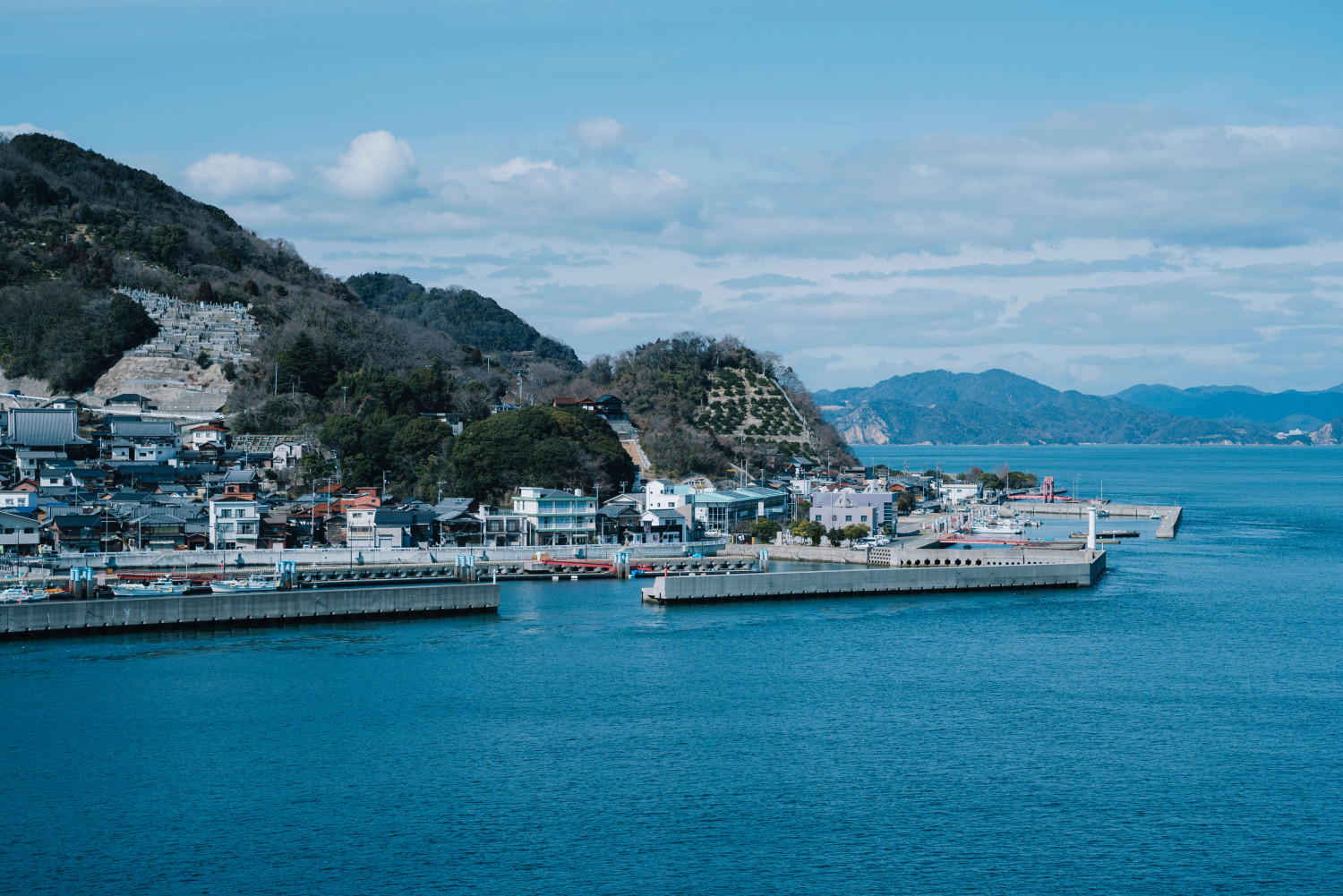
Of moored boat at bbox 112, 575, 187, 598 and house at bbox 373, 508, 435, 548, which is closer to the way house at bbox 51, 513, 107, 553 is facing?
the moored boat

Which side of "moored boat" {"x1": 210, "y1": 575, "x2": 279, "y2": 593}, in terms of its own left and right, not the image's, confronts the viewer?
left

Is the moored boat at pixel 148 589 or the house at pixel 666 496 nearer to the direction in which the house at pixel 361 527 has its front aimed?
the moored boat

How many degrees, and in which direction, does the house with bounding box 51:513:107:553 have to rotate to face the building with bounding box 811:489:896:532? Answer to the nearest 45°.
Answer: approximately 90° to its left

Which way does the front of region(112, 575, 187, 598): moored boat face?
to the viewer's left

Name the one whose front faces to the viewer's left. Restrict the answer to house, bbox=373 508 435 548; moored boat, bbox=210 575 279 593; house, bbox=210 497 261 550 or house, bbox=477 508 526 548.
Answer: the moored boat

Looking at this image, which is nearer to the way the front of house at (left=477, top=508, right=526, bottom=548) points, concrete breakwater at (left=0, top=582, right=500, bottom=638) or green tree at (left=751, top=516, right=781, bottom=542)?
the concrete breakwater

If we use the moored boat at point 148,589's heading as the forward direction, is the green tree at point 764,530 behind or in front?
behind

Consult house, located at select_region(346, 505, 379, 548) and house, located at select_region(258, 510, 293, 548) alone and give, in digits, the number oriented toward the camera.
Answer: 2

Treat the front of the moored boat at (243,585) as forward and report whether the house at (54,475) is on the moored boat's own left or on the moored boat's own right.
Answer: on the moored boat's own right

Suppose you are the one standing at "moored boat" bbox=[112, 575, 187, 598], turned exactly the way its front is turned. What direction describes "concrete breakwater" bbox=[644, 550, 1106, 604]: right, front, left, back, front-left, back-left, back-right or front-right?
back
